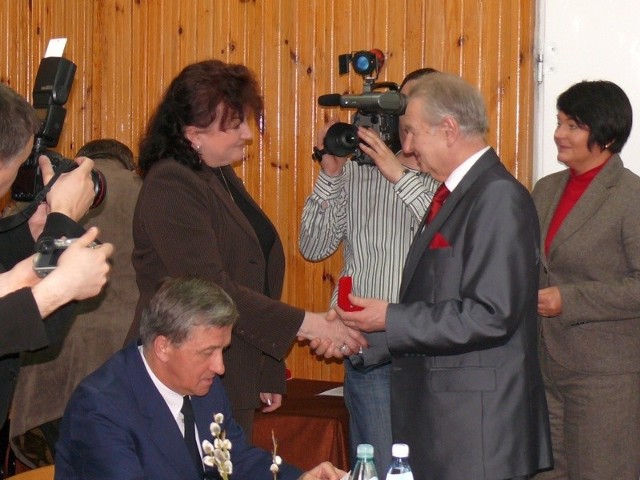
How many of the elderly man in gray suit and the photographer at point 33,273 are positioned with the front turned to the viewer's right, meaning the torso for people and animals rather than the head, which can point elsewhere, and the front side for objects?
1

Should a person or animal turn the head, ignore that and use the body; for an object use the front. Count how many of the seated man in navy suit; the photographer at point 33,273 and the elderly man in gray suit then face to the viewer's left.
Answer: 1

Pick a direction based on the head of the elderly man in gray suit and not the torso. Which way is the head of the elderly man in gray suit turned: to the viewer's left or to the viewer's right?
to the viewer's left

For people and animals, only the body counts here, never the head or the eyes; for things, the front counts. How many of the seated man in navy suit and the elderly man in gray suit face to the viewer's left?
1

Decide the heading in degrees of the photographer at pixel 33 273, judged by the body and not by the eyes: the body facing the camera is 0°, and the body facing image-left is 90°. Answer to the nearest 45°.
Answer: approximately 270°

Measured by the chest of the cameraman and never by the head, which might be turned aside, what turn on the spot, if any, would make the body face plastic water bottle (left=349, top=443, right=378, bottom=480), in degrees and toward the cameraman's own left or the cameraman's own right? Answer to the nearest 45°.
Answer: approximately 45° to the cameraman's own left

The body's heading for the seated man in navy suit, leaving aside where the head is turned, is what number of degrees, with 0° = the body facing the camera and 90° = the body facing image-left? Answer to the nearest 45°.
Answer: approximately 315°

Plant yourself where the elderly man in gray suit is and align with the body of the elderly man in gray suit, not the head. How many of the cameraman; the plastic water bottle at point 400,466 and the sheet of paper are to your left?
1

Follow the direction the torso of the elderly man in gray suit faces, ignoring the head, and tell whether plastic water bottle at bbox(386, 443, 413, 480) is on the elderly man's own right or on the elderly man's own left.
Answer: on the elderly man's own left

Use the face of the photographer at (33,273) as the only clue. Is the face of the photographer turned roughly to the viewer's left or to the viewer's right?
to the viewer's right

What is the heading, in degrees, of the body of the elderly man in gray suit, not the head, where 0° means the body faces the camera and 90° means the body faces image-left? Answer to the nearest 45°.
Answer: approximately 90°
